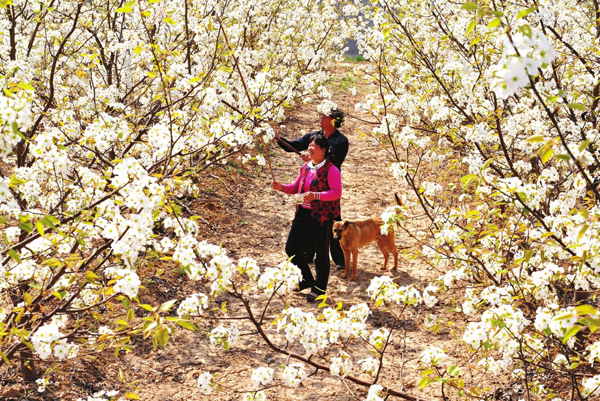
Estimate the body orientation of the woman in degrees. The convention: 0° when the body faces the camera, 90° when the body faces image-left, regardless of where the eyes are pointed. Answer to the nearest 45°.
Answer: approximately 45°

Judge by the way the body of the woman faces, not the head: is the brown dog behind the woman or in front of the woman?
behind
